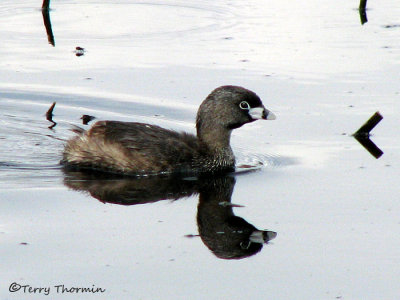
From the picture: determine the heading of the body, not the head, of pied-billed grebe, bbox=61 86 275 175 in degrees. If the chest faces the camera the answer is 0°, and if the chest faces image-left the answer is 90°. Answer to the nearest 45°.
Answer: approximately 270°

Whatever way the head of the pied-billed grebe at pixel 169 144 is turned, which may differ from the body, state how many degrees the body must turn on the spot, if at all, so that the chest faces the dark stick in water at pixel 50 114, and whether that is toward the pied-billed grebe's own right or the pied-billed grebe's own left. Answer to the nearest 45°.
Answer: approximately 135° to the pied-billed grebe's own left

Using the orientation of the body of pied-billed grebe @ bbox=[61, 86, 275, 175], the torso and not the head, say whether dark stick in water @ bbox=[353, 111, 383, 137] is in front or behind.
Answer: in front
